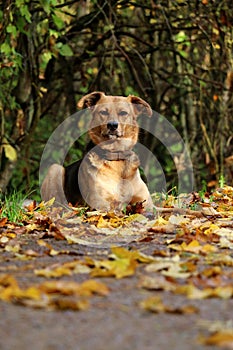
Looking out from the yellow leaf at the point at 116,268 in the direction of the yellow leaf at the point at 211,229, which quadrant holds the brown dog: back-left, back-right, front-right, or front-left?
front-left

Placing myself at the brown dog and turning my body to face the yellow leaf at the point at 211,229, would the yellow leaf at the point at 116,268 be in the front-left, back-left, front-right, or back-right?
front-right

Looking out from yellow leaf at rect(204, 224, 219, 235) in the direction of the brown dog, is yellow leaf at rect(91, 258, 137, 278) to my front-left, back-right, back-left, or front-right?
back-left

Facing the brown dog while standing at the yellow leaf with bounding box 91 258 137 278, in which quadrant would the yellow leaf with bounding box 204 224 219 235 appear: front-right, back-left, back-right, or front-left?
front-right

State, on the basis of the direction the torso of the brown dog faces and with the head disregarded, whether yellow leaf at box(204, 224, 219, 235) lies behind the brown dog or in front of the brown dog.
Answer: in front

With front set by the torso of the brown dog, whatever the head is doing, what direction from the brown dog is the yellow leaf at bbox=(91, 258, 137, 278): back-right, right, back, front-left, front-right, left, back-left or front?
front-right
